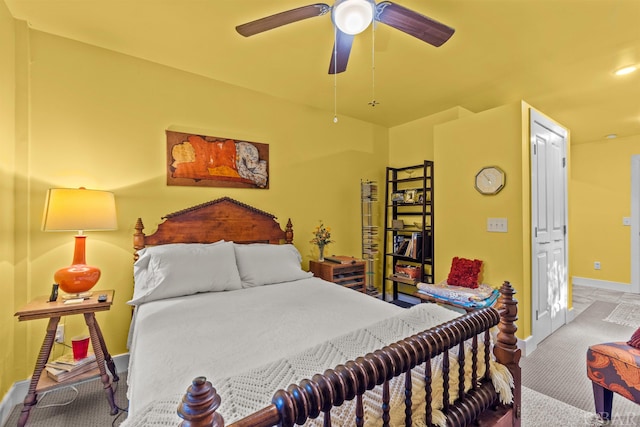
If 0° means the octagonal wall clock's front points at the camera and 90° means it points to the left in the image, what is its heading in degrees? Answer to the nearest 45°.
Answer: approximately 45°

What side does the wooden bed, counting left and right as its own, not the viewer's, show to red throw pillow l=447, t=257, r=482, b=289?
left

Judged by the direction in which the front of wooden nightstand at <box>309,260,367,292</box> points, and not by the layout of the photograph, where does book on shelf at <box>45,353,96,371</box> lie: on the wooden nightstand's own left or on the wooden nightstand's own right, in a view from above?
on the wooden nightstand's own right

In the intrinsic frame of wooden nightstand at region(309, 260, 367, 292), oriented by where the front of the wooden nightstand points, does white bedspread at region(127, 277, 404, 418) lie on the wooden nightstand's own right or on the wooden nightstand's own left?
on the wooden nightstand's own right

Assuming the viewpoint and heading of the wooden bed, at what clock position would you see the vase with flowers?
The vase with flowers is roughly at 7 o'clock from the wooden bed.

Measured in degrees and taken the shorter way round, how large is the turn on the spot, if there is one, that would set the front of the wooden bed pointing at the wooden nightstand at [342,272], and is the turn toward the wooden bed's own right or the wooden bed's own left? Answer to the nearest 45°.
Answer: approximately 135° to the wooden bed's own left

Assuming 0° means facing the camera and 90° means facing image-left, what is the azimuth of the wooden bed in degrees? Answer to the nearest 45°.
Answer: approximately 315°
